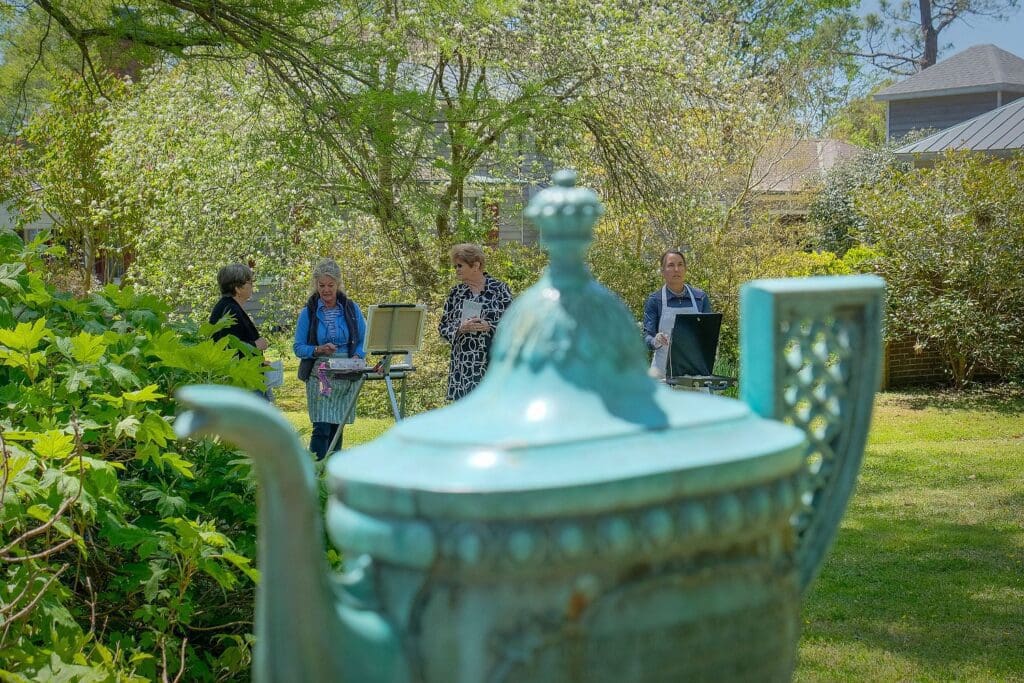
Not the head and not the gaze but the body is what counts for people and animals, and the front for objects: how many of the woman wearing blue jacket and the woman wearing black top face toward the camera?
1

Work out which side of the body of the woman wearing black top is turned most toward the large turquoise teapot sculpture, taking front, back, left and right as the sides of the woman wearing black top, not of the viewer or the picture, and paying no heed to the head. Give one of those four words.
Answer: right

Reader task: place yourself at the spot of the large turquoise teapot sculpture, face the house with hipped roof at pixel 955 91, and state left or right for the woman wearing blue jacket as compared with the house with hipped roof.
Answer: left

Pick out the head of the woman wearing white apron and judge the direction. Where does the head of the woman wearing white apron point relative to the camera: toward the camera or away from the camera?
toward the camera

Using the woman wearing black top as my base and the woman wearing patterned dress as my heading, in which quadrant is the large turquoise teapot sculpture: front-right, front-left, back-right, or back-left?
front-right

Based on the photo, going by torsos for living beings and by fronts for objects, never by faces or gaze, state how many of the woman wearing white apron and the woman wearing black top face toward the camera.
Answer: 1

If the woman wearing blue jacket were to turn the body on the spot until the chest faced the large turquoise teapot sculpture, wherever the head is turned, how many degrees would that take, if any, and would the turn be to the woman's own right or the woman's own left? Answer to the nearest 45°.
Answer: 0° — they already face it

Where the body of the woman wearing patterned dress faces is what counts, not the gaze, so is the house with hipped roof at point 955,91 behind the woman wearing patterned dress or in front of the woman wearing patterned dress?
behind

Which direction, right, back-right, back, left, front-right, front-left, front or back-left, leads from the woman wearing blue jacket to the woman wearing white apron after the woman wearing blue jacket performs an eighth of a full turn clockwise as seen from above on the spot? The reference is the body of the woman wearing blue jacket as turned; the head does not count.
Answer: back-left

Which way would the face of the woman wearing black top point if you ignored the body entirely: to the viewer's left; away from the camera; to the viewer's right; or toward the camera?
to the viewer's right

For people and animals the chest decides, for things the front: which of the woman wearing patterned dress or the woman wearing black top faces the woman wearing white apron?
the woman wearing black top

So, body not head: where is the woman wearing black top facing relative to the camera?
to the viewer's right

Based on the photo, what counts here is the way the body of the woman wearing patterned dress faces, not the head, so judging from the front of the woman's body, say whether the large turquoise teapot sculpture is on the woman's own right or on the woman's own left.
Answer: on the woman's own left

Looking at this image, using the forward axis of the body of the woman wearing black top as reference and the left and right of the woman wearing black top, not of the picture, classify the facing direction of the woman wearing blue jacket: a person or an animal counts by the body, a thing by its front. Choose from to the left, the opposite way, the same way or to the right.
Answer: to the right

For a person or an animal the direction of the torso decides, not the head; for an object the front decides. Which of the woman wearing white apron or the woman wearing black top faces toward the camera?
the woman wearing white apron

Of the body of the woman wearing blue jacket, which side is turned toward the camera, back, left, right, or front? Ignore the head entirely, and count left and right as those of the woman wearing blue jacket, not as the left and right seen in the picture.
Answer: front
